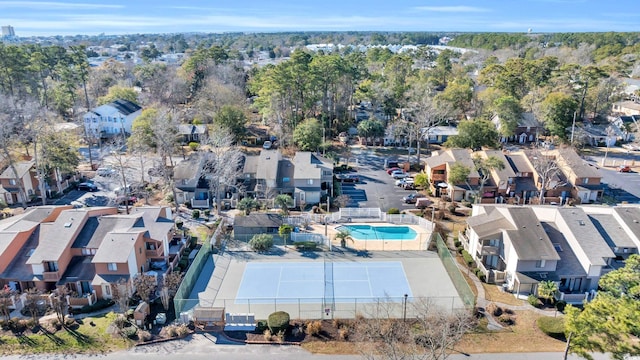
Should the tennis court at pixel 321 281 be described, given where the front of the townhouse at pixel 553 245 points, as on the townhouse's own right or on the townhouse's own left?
on the townhouse's own right

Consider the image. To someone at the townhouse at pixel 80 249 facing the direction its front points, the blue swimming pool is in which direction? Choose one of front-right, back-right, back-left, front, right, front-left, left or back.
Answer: left

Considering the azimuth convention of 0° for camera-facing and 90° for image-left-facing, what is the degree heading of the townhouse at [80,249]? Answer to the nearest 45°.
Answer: approximately 0°

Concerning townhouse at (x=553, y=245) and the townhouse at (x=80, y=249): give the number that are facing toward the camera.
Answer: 2

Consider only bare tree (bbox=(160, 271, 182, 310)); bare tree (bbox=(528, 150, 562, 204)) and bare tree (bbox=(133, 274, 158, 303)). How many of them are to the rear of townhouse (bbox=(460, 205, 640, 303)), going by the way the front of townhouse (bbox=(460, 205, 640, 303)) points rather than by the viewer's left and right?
1

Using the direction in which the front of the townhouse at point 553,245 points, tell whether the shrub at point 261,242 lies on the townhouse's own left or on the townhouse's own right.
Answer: on the townhouse's own right

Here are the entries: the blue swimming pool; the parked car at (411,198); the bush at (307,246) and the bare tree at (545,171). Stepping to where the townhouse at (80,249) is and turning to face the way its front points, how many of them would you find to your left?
4

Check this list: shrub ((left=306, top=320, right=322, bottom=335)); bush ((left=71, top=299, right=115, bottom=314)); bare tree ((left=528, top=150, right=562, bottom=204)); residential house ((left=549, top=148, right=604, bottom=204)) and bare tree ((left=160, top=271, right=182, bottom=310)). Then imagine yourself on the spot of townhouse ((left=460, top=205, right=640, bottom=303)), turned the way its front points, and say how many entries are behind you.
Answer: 2

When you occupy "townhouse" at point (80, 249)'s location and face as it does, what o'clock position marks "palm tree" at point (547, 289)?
The palm tree is roughly at 10 o'clock from the townhouse.

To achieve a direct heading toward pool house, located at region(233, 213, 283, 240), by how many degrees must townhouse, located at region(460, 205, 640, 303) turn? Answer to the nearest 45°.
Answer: approximately 90° to its right

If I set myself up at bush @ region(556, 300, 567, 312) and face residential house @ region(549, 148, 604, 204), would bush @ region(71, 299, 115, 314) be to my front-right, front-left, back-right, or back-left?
back-left

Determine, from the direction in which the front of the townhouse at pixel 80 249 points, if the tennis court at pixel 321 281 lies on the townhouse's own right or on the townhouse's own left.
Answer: on the townhouse's own left

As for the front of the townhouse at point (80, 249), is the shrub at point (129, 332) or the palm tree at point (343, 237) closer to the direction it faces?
the shrub

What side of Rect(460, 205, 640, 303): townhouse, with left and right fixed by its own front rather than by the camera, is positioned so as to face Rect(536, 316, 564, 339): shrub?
front

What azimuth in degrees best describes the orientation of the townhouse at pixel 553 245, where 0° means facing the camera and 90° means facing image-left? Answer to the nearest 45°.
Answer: approximately 0°

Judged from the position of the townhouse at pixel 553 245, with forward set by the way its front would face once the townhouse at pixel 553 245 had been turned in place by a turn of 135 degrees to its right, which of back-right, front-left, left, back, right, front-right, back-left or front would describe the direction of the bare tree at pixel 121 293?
left
